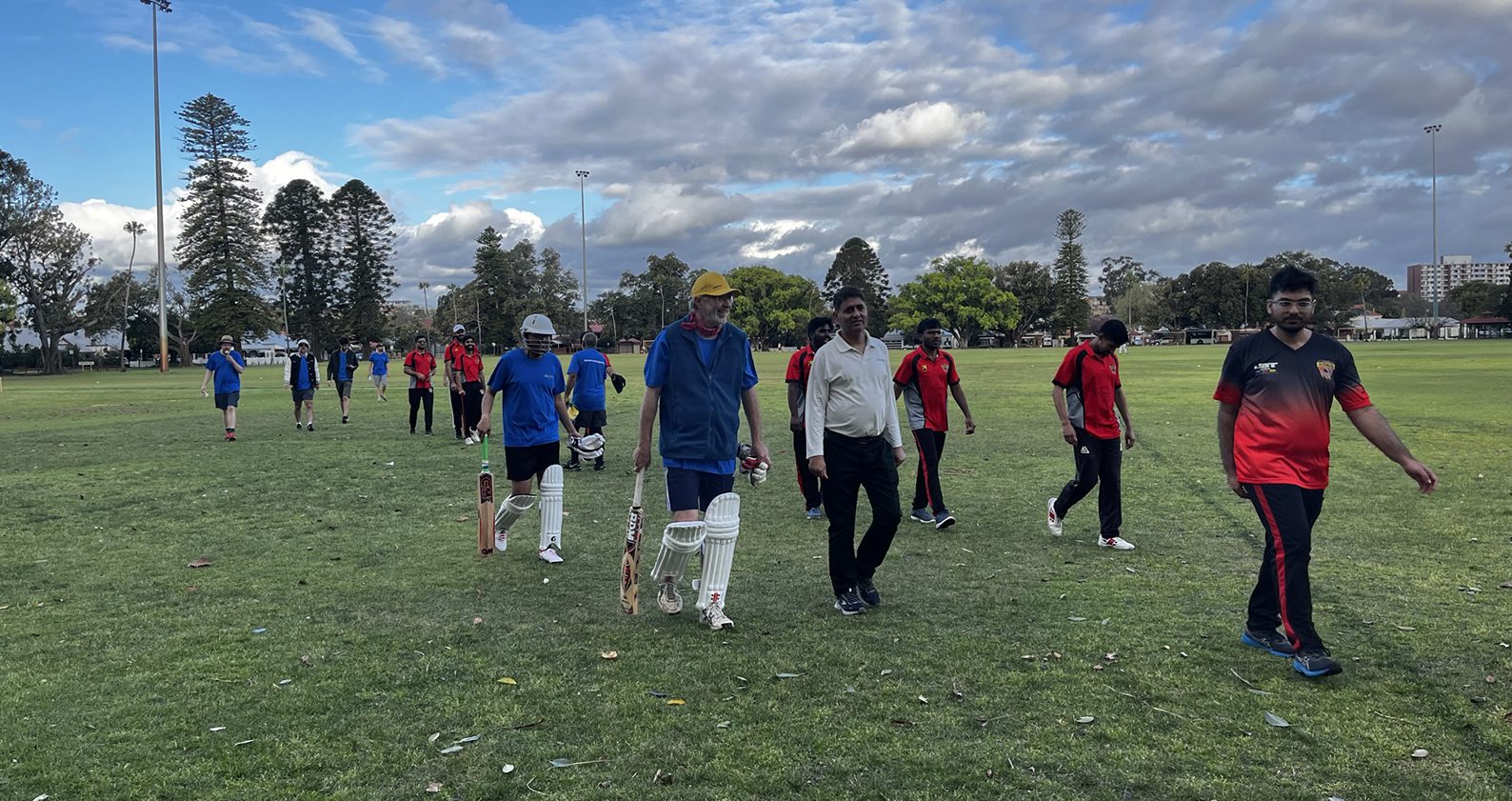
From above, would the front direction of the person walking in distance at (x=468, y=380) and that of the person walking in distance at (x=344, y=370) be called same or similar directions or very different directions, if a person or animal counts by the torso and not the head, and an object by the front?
same or similar directions

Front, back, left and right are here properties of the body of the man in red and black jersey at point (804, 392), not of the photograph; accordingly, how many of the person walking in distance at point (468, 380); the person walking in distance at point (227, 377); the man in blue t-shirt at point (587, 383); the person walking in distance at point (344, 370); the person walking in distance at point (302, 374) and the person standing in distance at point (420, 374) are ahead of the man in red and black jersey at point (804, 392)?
0

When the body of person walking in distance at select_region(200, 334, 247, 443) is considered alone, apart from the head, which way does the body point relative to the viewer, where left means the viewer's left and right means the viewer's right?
facing the viewer

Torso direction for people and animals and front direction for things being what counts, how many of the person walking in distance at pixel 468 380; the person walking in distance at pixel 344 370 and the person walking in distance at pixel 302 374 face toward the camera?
3

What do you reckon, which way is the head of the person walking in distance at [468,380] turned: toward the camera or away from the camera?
toward the camera

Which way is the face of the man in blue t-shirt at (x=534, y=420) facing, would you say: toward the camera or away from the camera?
toward the camera

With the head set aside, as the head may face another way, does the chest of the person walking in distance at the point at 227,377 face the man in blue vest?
yes

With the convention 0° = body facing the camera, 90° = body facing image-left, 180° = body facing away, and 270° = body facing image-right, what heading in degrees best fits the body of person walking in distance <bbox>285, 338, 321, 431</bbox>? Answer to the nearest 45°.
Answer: approximately 0°

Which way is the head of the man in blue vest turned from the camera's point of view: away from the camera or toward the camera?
toward the camera

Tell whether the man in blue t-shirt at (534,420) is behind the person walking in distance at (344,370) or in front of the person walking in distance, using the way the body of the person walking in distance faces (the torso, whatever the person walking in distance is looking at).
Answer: in front

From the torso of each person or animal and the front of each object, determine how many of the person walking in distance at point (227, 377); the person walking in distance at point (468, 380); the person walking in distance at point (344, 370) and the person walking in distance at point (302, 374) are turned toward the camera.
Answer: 4

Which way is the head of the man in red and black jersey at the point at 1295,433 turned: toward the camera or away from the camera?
toward the camera

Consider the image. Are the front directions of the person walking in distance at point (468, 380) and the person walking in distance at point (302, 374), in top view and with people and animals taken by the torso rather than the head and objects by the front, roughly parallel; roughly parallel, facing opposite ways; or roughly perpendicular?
roughly parallel

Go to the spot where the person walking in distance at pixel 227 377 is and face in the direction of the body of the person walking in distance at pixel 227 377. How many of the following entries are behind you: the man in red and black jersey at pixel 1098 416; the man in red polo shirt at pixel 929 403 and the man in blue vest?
0

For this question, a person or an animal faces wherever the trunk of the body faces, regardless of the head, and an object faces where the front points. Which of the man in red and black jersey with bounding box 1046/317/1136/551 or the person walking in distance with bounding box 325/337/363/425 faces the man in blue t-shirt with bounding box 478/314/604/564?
the person walking in distance

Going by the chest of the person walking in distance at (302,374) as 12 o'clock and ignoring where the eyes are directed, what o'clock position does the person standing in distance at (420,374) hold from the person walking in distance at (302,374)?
the person standing in distance at (420,374) is roughly at 10 o'clock from the person walking in distance at (302,374).

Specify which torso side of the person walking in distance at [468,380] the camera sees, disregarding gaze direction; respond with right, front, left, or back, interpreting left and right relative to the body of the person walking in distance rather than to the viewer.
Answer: front

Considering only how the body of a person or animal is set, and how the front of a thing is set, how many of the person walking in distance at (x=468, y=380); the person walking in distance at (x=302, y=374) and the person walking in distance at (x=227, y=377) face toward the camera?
3

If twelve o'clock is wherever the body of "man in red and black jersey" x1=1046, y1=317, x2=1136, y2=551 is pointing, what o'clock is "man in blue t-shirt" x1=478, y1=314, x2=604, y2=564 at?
The man in blue t-shirt is roughly at 4 o'clock from the man in red and black jersey.

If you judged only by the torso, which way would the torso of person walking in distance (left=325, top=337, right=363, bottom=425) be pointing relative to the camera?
toward the camera
